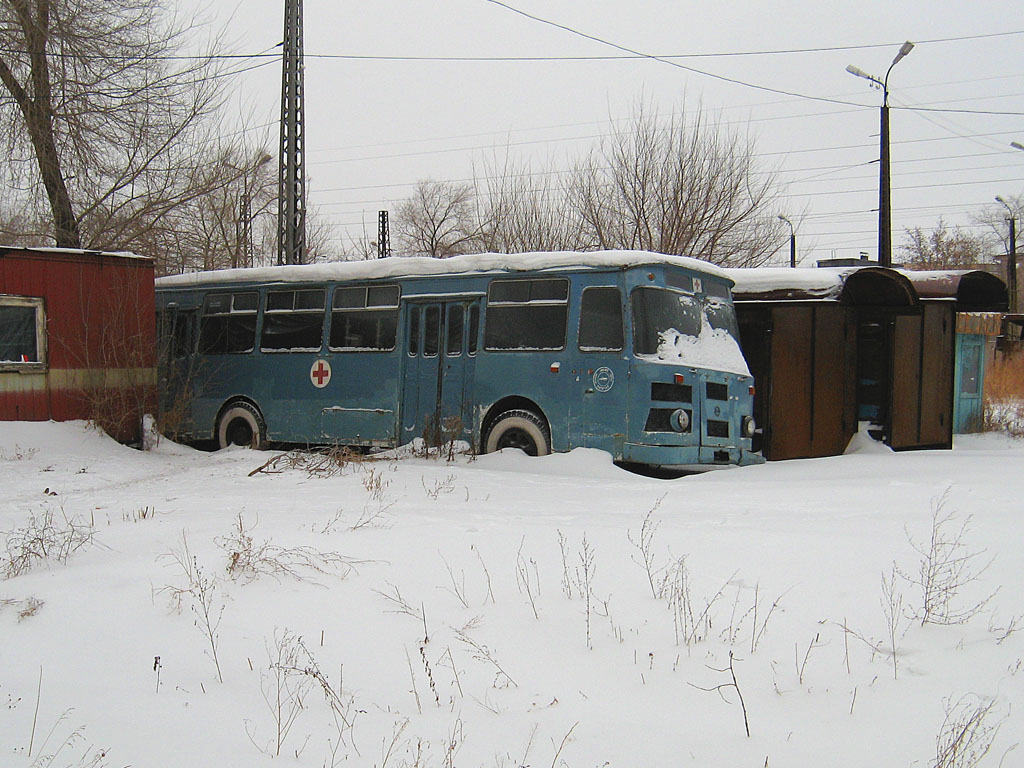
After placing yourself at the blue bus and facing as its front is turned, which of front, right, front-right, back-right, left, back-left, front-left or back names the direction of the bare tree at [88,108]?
back

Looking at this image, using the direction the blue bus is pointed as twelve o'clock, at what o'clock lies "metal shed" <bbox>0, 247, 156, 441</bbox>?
The metal shed is roughly at 5 o'clock from the blue bus.

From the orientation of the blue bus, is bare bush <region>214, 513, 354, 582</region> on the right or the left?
on its right

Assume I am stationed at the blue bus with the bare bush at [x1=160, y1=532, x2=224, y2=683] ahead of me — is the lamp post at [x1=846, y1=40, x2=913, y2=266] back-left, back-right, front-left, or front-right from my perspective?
back-left

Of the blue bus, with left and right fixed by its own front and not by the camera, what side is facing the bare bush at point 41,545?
right

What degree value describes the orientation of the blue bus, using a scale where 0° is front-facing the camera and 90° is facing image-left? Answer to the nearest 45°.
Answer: approximately 315°

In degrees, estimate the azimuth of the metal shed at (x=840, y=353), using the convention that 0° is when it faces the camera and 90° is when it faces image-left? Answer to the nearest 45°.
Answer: approximately 0°

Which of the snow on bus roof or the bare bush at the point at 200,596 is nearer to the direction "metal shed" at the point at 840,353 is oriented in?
the bare bush

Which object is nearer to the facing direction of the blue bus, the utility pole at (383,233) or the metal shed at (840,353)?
the metal shed

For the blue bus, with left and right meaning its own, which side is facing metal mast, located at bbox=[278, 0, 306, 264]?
back

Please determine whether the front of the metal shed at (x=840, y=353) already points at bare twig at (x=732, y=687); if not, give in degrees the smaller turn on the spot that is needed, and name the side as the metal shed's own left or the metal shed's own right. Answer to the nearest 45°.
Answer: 0° — it already faces it
